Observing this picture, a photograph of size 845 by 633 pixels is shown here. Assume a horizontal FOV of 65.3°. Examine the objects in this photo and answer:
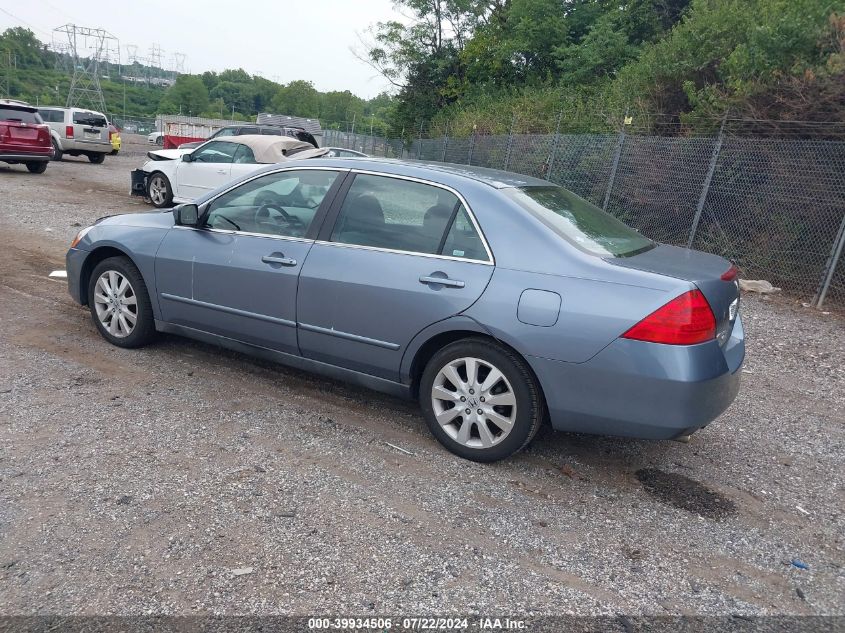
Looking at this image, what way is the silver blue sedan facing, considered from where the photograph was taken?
facing away from the viewer and to the left of the viewer

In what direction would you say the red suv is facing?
away from the camera

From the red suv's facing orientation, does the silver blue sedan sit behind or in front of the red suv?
behind

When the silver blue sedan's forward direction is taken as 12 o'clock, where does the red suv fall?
The red suv is roughly at 12 o'clock from the silver blue sedan.

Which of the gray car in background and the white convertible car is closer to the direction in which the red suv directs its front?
the gray car in background

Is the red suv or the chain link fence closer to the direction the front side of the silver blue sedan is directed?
the red suv

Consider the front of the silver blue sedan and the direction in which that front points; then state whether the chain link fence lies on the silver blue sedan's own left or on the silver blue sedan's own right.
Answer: on the silver blue sedan's own right
